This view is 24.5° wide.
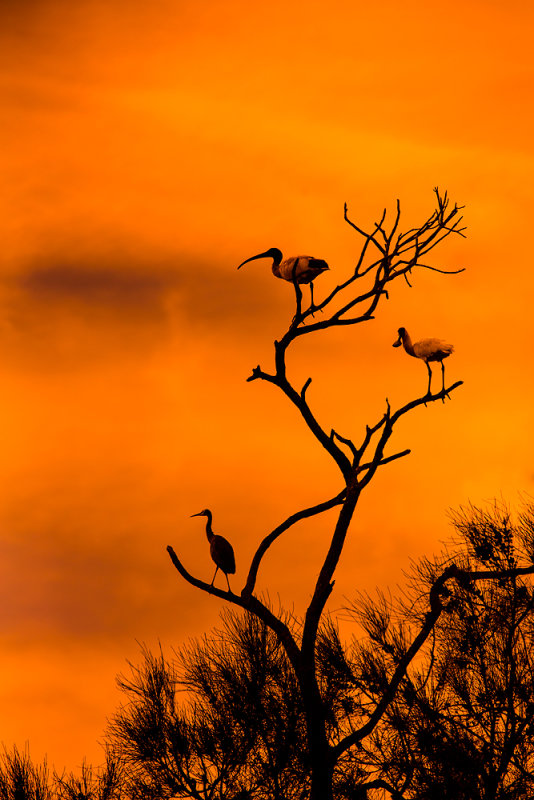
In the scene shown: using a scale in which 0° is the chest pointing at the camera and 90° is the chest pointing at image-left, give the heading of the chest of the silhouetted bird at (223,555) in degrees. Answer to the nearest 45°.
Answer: approximately 90°

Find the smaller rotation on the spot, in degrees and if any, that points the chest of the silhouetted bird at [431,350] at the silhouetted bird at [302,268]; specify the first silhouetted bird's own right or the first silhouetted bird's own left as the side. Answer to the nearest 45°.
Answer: approximately 45° to the first silhouetted bird's own left

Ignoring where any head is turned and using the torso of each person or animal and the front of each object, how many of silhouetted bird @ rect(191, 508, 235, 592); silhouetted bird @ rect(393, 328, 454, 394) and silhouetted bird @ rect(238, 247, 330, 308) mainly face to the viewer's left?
3

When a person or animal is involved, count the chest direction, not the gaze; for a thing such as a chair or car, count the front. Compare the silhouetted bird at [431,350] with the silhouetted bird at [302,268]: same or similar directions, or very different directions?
same or similar directions

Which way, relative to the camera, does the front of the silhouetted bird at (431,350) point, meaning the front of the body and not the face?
to the viewer's left

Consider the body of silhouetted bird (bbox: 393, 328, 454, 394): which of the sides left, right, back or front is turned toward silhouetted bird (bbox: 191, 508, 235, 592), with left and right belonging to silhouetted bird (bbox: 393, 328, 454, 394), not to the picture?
front

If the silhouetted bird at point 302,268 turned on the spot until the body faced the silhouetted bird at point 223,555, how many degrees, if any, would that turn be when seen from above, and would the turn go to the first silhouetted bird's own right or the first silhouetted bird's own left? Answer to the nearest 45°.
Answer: approximately 45° to the first silhouetted bird's own right

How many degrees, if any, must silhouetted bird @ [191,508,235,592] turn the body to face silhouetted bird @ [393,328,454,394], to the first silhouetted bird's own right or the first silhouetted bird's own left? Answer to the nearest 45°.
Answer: approximately 135° to the first silhouetted bird's own left

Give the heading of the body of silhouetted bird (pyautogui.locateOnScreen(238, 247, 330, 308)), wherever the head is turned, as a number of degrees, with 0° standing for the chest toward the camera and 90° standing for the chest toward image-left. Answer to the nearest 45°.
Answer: approximately 90°

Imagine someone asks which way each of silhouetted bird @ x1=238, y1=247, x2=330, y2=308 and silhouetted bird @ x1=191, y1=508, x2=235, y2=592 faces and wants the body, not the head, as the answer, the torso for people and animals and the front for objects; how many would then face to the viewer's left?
2
